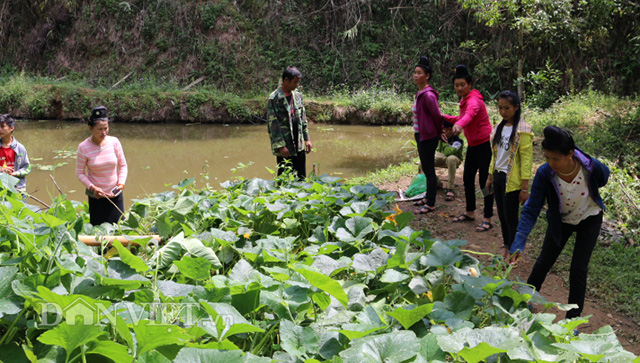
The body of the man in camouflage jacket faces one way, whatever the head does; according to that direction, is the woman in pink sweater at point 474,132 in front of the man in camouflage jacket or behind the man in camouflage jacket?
in front

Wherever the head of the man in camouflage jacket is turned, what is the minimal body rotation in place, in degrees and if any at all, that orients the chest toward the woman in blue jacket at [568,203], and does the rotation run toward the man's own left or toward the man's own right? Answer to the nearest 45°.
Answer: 0° — they already face them

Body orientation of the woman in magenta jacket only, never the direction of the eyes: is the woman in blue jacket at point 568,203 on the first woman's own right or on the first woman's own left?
on the first woman's own left

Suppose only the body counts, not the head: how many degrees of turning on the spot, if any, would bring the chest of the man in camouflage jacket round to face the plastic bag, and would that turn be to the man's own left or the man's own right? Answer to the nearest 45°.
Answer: approximately 90° to the man's own left

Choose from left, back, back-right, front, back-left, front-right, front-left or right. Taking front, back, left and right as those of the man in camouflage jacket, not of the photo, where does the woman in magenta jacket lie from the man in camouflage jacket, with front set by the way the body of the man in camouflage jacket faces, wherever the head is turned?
front-left

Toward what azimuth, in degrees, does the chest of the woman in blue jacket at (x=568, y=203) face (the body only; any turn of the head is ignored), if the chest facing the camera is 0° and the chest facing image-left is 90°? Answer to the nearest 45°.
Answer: approximately 45°
